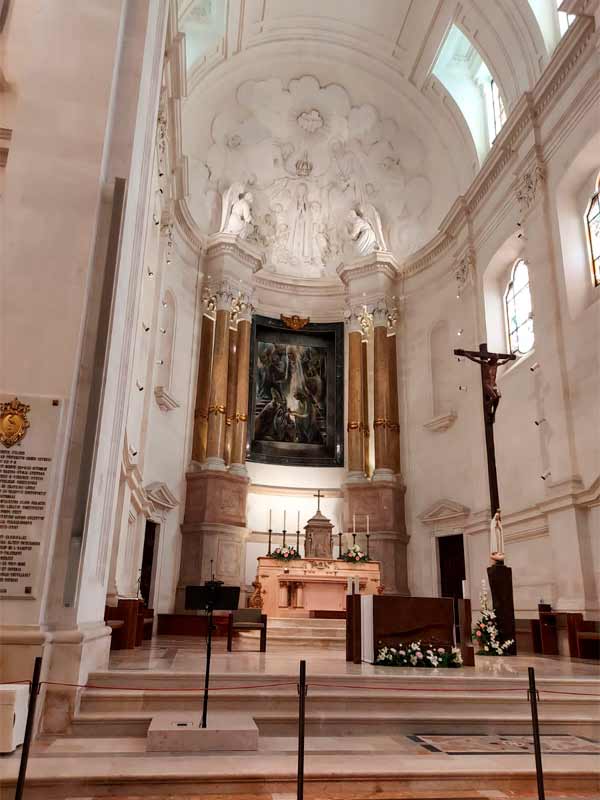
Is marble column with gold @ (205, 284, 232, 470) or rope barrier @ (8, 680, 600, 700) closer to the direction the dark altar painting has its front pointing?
the rope barrier

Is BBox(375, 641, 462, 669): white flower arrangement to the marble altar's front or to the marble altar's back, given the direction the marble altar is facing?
to the front

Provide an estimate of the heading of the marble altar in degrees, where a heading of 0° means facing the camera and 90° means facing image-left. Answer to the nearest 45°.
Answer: approximately 0°

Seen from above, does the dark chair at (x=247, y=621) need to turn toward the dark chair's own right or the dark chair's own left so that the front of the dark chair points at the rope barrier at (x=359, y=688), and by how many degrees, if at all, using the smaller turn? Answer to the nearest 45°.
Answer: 0° — it already faces it

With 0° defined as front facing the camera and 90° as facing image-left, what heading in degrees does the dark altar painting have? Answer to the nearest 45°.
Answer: approximately 0°
